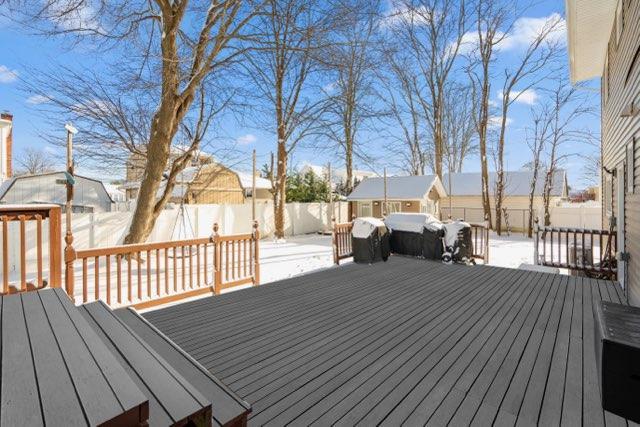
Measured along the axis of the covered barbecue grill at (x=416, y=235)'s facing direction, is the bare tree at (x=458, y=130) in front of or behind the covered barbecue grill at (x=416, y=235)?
behind

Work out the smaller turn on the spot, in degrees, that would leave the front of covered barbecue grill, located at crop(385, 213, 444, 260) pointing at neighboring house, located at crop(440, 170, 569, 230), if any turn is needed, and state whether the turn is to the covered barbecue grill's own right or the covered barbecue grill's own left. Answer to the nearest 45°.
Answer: approximately 135° to the covered barbecue grill's own right

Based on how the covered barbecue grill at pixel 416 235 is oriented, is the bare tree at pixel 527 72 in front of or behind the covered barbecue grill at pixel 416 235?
behind

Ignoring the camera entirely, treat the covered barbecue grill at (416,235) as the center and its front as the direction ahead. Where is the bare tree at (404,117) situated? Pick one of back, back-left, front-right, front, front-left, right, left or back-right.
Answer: back-right

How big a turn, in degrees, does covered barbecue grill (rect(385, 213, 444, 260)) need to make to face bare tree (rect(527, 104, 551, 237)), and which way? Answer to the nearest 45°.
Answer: approximately 180°

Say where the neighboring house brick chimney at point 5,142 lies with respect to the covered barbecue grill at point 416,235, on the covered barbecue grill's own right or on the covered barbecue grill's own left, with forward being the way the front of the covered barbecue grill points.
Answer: on the covered barbecue grill's own right

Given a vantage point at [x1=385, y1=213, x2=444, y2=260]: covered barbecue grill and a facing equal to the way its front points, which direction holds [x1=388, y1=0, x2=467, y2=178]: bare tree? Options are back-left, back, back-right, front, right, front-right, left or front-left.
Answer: back-right

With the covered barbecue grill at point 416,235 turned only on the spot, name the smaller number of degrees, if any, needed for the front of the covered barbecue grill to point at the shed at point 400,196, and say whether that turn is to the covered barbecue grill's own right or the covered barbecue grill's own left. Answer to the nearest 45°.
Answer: approximately 135° to the covered barbecue grill's own right

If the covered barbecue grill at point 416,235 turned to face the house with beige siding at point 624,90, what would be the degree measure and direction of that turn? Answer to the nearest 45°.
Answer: approximately 90° to its left

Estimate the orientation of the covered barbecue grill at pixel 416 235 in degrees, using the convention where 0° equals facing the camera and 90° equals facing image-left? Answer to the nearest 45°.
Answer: approximately 45°

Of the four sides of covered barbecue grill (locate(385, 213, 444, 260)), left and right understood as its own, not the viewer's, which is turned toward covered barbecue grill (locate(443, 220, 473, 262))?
left
